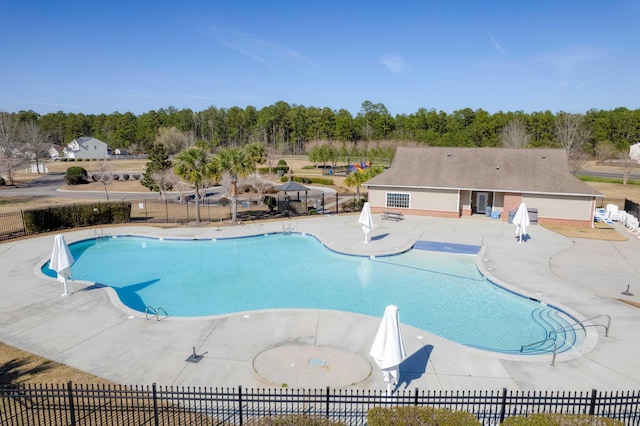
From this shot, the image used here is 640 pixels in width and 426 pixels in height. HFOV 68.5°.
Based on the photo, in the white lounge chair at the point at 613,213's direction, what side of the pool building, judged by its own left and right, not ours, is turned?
left

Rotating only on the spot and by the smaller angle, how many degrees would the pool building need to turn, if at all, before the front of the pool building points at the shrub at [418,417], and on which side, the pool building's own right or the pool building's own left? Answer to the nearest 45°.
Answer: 0° — it already faces it

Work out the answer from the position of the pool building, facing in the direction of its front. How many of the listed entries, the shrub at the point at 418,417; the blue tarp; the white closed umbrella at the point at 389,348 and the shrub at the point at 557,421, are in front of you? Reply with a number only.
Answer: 4

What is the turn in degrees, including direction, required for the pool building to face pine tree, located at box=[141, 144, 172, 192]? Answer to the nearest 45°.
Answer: approximately 90° to its right

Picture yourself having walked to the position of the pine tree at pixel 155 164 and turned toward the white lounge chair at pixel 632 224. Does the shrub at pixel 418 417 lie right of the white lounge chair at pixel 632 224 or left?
right

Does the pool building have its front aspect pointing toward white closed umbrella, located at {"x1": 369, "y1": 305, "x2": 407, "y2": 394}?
yes

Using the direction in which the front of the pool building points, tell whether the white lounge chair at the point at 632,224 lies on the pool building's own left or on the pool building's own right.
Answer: on the pool building's own left

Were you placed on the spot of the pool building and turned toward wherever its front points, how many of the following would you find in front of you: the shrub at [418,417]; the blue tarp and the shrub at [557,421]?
3

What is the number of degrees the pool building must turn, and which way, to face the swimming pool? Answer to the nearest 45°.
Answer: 0° — it already faces it

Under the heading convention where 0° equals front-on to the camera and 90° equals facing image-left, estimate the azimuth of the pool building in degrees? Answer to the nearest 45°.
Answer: approximately 0°

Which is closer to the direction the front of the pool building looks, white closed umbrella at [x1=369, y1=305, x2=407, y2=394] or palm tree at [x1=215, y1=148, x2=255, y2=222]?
the white closed umbrella

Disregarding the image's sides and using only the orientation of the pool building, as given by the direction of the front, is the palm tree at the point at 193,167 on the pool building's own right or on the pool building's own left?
on the pool building's own right

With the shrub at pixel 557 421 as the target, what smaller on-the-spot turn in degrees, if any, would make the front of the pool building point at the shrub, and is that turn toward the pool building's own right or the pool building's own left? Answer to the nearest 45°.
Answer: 0° — it already faces it
